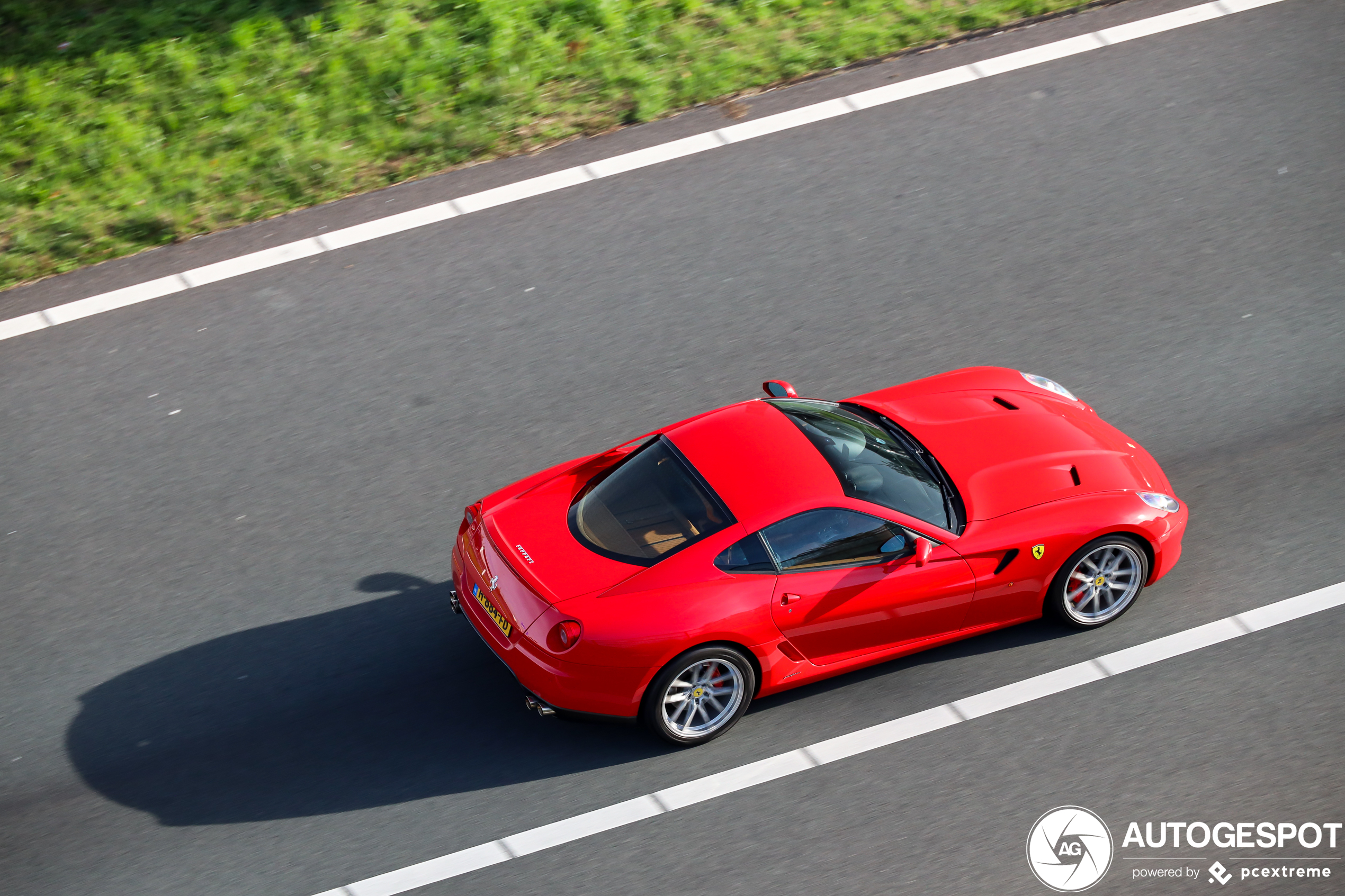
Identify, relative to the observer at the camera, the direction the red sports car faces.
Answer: facing away from the viewer and to the right of the viewer
